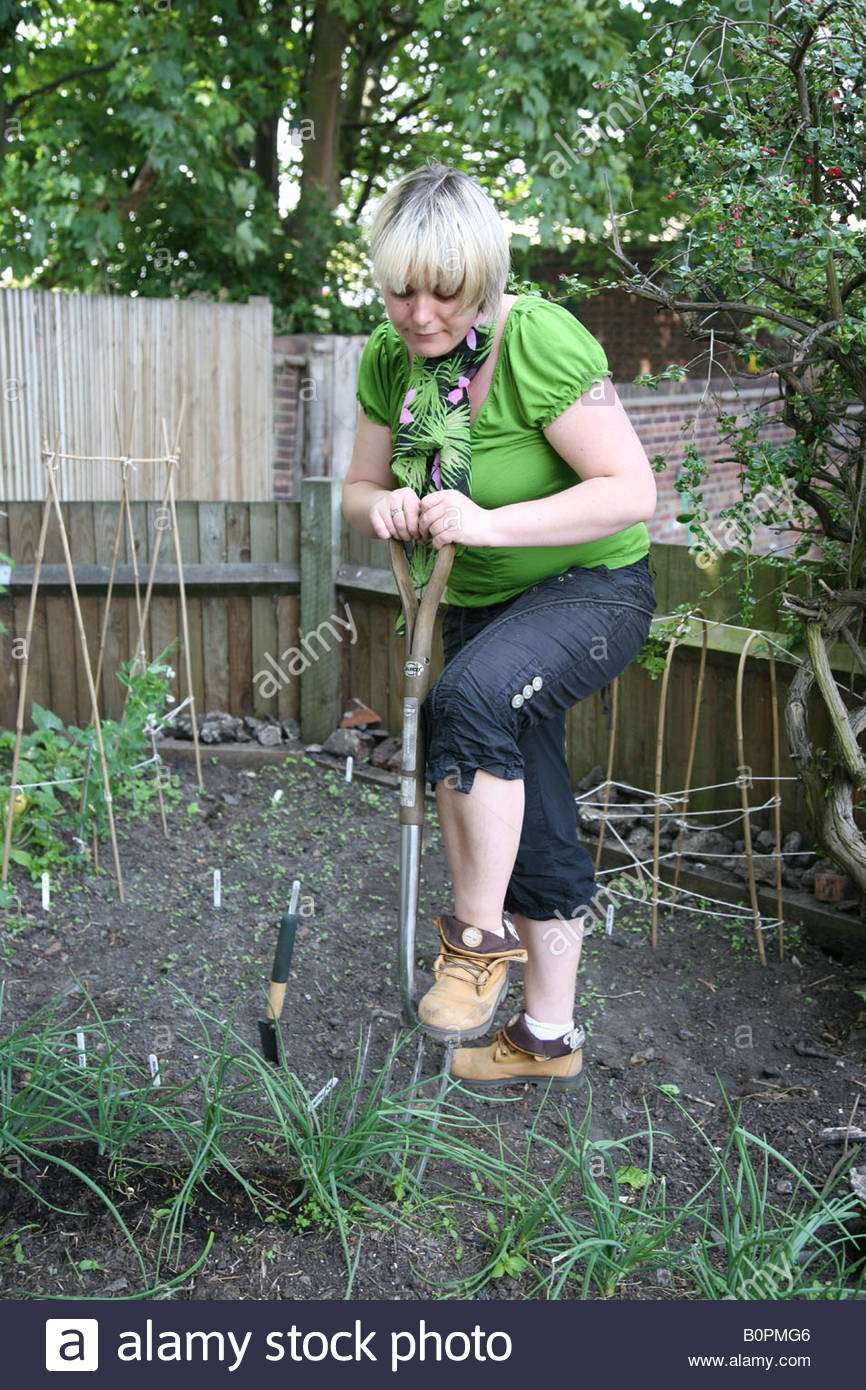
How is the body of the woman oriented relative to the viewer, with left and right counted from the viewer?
facing the viewer and to the left of the viewer

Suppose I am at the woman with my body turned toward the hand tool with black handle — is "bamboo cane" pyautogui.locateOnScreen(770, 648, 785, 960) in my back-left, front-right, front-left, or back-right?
back-right

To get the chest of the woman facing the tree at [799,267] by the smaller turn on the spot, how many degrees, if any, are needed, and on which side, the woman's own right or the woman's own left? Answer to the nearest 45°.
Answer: approximately 180°
